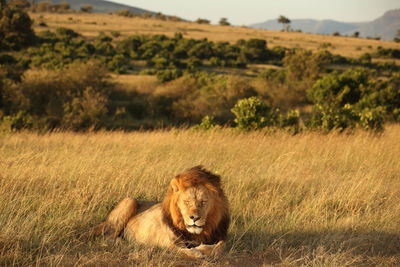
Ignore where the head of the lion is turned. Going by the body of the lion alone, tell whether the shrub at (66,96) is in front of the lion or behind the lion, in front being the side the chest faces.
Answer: behind

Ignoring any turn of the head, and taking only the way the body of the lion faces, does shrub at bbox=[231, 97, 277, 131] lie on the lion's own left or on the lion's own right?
on the lion's own left

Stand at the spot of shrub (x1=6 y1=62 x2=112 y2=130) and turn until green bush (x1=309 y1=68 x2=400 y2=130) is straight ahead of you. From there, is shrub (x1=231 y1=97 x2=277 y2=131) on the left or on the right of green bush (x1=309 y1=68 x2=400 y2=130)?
right

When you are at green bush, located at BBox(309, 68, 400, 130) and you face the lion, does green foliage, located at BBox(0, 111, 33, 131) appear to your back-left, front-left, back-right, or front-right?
front-right

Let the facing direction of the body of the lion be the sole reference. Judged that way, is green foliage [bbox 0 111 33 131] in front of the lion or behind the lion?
behind

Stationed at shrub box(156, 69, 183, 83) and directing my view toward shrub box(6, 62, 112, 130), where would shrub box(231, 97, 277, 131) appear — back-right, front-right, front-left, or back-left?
front-left

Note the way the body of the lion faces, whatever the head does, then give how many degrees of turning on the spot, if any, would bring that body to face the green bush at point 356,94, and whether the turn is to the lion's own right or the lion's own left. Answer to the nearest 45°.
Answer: approximately 90° to the lion's own left

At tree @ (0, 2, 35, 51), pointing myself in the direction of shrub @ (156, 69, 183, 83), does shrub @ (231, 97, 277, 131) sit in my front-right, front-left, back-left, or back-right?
front-right

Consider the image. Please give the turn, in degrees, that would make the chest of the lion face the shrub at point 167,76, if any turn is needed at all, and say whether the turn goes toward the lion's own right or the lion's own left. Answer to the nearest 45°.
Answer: approximately 135° to the lion's own left

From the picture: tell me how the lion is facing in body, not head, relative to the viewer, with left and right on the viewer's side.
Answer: facing the viewer and to the right of the viewer

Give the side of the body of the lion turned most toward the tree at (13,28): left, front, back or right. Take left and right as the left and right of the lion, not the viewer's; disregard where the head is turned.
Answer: back
